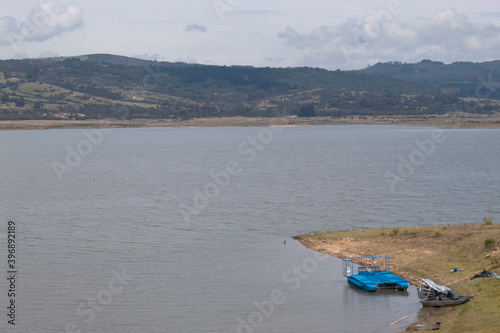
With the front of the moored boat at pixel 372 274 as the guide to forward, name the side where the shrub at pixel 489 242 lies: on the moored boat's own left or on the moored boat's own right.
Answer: on the moored boat's own left

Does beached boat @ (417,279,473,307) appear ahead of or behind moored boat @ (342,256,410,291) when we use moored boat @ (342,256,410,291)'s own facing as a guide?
ahead

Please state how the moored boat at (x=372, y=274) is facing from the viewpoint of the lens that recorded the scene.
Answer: facing the viewer and to the right of the viewer

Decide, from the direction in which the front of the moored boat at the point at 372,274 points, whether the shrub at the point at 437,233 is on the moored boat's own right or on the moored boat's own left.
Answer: on the moored boat's own left

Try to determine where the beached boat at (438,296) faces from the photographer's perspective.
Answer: facing to the right of the viewer

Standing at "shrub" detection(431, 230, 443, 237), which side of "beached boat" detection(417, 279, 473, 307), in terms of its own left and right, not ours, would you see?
left

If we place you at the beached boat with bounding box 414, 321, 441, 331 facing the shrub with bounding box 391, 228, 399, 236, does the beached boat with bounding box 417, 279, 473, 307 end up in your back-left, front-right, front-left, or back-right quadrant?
front-right

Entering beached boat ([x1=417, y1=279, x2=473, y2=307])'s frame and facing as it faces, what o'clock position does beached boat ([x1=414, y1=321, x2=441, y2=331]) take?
beached boat ([x1=414, y1=321, x2=441, y2=331]) is roughly at 3 o'clock from beached boat ([x1=417, y1=279, x2=473, y2=307]).

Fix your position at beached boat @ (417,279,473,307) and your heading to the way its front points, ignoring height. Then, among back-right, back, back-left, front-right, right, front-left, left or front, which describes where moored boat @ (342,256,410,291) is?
back-left

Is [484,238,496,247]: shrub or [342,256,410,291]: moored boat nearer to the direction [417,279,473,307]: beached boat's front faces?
the shrub

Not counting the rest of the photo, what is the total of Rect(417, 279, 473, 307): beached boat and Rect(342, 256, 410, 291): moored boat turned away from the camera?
0

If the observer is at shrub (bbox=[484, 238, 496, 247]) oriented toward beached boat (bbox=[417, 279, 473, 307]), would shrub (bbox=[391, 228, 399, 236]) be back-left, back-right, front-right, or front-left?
back-right
